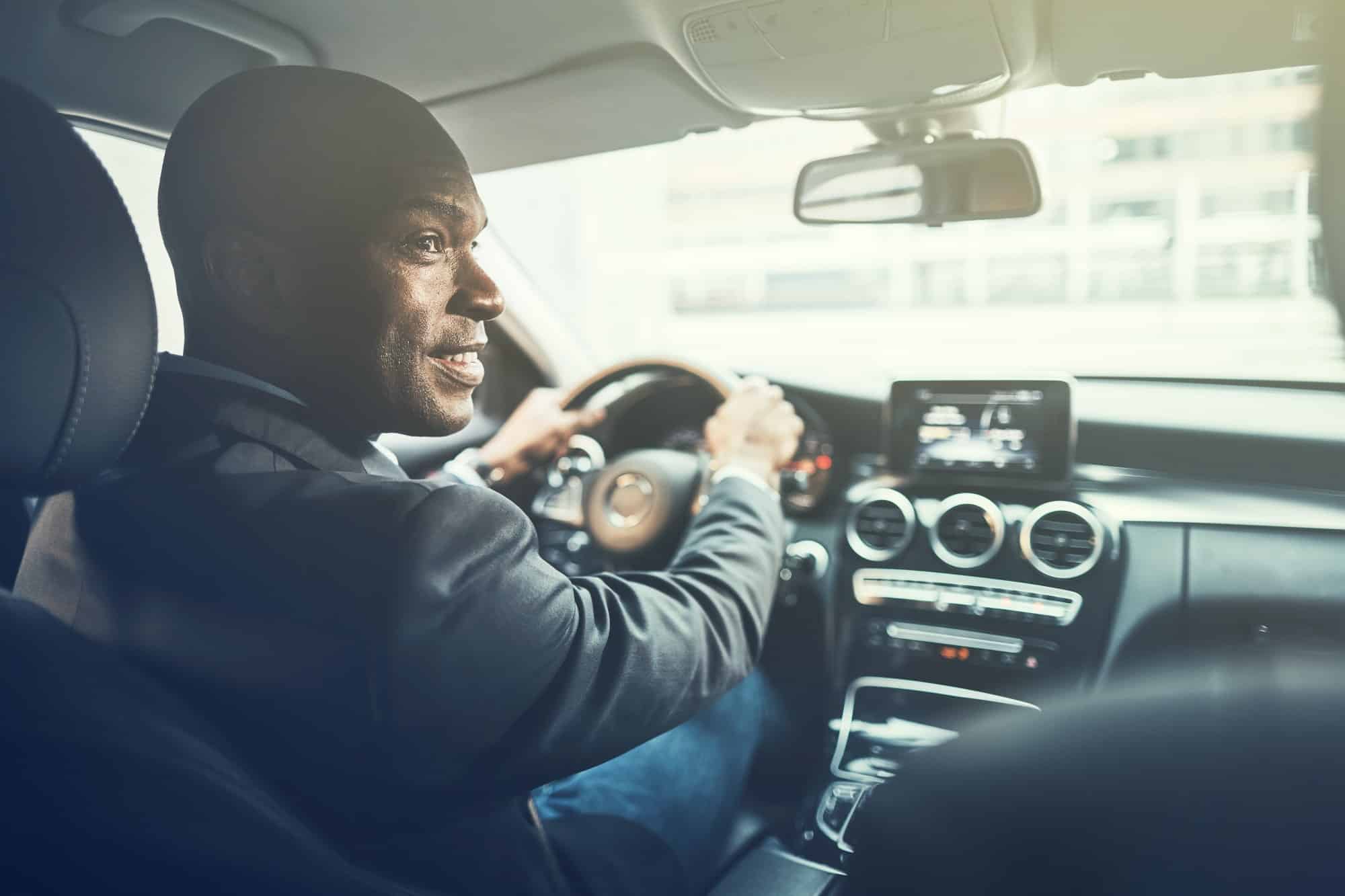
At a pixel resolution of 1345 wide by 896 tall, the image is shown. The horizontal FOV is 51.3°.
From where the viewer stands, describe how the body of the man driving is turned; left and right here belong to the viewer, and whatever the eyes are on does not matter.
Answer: facing away from the viewer and to the right of the viewer

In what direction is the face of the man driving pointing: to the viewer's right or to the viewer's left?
to the viewer's right
